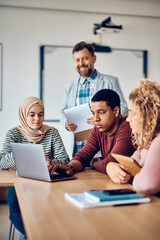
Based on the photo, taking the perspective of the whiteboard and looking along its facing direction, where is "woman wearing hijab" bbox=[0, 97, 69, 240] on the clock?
The woman wearing hijab is roughly at 12 o'clock from the whiteboard.

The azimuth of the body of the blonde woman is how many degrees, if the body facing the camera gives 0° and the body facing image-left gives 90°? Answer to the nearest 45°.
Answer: approximately 90°

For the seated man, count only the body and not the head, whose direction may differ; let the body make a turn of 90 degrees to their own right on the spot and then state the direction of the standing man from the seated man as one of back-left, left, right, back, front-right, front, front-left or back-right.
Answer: front-right

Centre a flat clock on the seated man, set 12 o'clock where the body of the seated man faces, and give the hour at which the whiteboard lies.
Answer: The whiteboard is roughly at 4 o'clock from the seated man.

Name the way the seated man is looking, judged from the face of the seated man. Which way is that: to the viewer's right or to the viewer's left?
to the viewer's left

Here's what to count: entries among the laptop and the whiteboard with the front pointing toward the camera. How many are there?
1

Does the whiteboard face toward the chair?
yes
